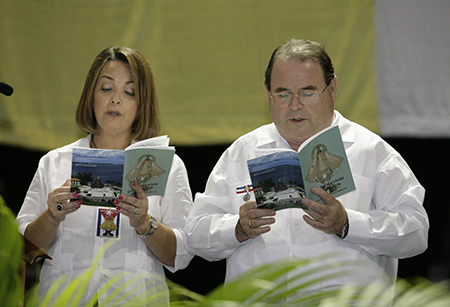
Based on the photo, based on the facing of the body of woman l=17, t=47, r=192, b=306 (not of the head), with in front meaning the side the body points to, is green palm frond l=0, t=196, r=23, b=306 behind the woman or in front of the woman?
in front

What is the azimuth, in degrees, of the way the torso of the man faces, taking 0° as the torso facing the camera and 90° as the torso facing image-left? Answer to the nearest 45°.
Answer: approximately 0°

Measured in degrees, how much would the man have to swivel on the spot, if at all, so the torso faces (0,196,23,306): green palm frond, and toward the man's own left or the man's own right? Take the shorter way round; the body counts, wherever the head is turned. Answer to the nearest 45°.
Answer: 0° — they already face it

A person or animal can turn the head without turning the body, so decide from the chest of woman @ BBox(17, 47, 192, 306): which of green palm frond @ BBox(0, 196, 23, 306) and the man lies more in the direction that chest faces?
the green palm frond

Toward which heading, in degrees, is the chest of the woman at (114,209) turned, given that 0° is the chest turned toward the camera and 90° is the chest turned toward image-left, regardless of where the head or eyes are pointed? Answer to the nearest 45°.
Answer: approximately 0°

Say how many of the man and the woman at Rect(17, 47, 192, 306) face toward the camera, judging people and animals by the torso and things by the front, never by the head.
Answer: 2

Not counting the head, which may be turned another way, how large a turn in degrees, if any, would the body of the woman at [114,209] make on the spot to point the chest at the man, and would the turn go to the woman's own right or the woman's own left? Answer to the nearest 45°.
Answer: approximately 45° to the woman's own left

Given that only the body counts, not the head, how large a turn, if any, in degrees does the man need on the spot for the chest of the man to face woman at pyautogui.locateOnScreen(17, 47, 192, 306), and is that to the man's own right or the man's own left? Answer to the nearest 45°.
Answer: approximately 90° to the man's own right
